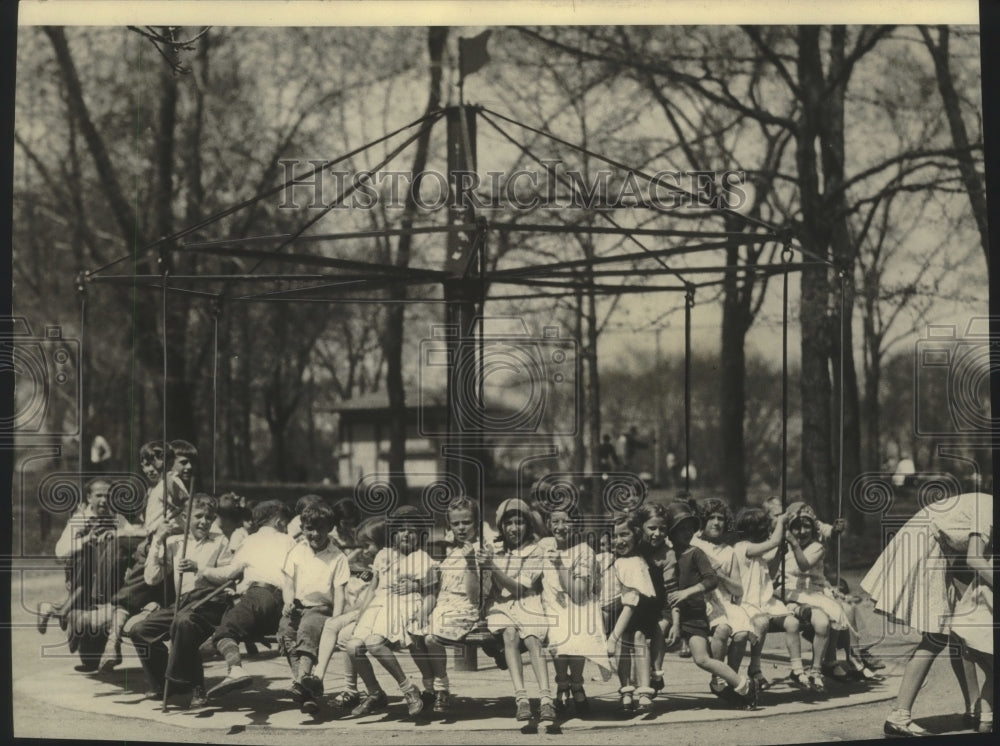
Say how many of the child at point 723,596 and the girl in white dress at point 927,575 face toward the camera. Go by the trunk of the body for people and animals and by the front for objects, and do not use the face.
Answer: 1

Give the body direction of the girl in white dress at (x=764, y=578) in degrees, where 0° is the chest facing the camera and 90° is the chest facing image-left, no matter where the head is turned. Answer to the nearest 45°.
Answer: approximately 315°

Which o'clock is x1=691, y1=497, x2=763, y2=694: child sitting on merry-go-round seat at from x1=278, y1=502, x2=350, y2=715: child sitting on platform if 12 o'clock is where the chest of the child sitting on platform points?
The child sitting on merry-go-round seat is roughly at 9 o'clock from the child sitting on platform.

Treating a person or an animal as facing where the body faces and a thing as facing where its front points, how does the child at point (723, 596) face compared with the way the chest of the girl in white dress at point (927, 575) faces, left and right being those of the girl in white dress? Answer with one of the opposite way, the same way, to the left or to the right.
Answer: to the right

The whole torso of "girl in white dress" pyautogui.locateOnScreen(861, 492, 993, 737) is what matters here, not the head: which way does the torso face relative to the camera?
to the viewer's right

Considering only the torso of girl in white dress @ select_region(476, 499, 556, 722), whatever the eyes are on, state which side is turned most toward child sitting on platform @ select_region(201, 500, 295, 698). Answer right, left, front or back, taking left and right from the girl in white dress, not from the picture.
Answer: right

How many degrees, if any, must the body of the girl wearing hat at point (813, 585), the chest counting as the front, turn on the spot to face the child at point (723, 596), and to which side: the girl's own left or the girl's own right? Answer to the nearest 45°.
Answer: approximately 90° to the girl's own right

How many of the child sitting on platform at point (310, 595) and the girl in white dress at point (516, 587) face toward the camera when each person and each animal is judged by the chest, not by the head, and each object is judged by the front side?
2

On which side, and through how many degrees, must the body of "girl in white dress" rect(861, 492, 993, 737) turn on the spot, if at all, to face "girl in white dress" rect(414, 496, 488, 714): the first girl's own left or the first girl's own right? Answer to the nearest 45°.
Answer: approximately 180°
